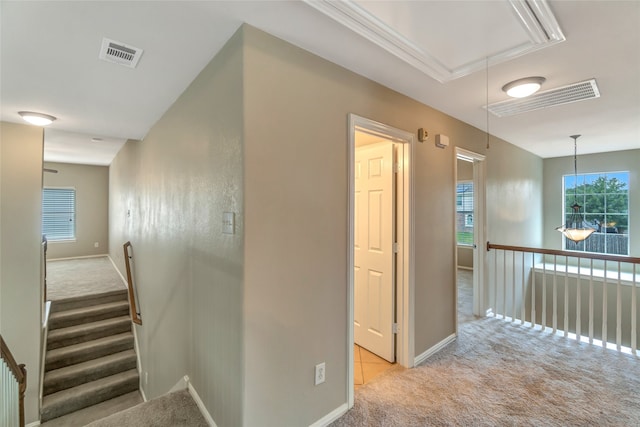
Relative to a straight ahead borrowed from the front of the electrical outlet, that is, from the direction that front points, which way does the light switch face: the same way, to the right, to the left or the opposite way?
to the right

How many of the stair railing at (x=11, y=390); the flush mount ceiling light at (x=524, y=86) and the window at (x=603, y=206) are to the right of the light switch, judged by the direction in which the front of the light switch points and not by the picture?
1

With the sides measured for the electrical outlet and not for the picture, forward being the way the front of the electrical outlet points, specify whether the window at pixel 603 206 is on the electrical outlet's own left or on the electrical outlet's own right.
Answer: on the electrical outlet's own left

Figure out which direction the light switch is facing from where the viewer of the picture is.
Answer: facing the viewer and to the left of the viewer

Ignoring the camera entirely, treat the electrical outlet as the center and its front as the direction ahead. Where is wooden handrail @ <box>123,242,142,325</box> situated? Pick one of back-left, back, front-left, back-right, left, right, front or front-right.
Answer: back

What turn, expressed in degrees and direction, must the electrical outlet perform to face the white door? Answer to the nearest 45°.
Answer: approximately 90° to its left

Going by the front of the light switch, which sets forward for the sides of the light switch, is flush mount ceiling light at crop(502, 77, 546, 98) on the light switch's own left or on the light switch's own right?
on the light switch's own left

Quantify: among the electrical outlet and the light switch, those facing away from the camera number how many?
0

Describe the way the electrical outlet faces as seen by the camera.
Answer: facing the viewer and to the right of the viewer

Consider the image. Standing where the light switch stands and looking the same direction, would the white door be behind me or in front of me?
behind

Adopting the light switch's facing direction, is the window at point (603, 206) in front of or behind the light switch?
behind
